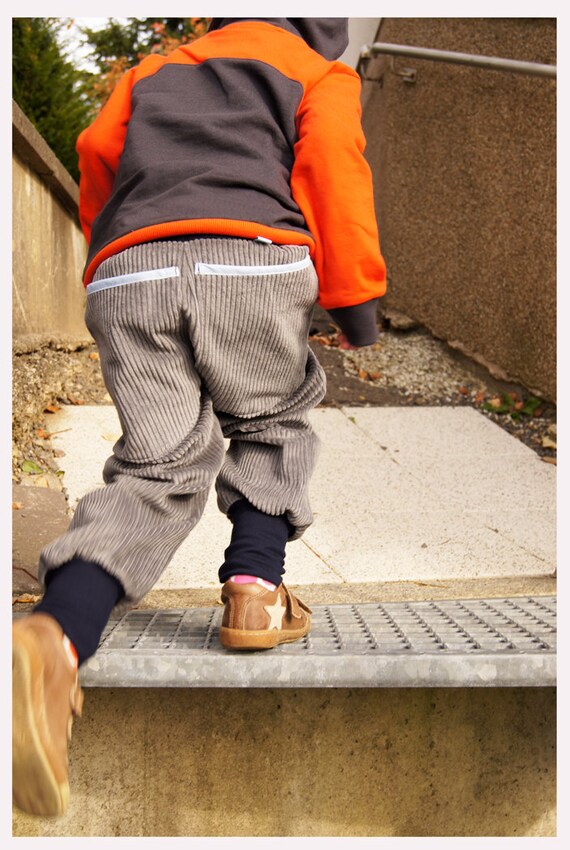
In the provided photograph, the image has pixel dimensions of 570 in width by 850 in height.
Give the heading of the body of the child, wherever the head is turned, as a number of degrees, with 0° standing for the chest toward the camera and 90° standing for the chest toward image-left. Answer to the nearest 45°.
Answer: approximately 180°

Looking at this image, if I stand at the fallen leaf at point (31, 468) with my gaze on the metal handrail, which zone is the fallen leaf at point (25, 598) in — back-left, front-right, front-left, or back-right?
back-right

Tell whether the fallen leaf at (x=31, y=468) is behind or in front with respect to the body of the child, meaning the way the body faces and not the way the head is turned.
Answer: in front

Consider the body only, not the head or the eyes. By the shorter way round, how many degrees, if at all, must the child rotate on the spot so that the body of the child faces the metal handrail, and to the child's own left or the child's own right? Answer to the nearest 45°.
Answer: approximately 45° to the child's own right

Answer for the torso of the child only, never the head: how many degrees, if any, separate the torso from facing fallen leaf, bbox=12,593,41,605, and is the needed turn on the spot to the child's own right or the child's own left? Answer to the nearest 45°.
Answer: approximately 45° to the child's own left
